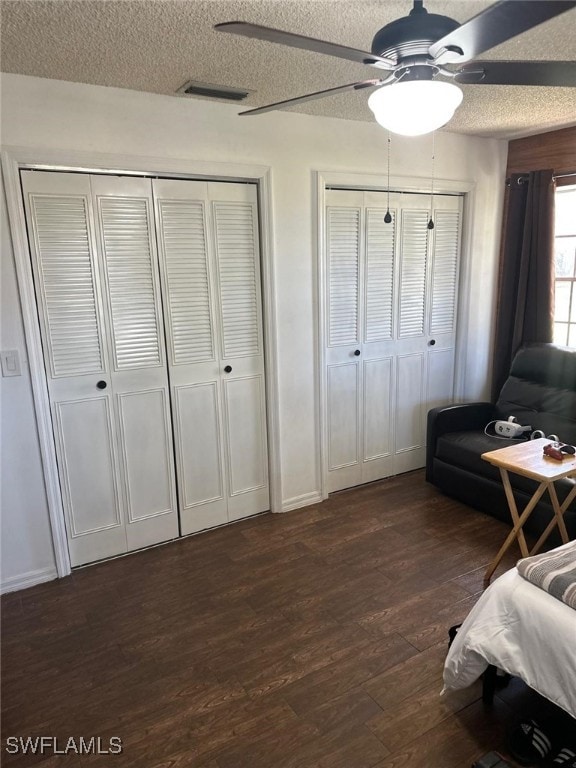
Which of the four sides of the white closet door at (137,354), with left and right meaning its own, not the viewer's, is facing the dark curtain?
left

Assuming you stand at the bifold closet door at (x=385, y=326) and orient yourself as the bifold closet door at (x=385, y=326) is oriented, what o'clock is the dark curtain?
The dark curtain is roughly at 10 o'clock from the bifold closet door.

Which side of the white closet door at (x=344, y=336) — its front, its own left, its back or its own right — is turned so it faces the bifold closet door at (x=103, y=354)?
right

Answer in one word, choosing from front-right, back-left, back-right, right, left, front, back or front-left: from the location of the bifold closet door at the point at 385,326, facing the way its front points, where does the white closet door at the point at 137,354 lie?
right

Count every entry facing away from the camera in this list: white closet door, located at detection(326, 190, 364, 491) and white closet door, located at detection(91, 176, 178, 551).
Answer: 0

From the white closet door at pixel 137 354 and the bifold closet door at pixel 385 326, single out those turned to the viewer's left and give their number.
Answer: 0

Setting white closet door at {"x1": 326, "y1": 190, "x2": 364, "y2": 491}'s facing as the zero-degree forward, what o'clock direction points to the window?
The window is roughly at 10 o'clock from the white closet door.

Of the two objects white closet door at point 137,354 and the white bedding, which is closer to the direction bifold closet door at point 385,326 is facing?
the white bedding

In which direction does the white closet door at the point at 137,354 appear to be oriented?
toward the camera

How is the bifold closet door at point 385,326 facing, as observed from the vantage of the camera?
facing the viewer and to the right of the viewer

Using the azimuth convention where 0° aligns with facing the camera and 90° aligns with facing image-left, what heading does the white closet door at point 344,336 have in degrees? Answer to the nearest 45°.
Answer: approximately 315°

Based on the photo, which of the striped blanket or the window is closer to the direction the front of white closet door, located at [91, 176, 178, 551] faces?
the striped blanket

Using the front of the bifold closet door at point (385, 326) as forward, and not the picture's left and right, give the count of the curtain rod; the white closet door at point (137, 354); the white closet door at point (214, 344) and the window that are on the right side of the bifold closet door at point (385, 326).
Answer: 2
